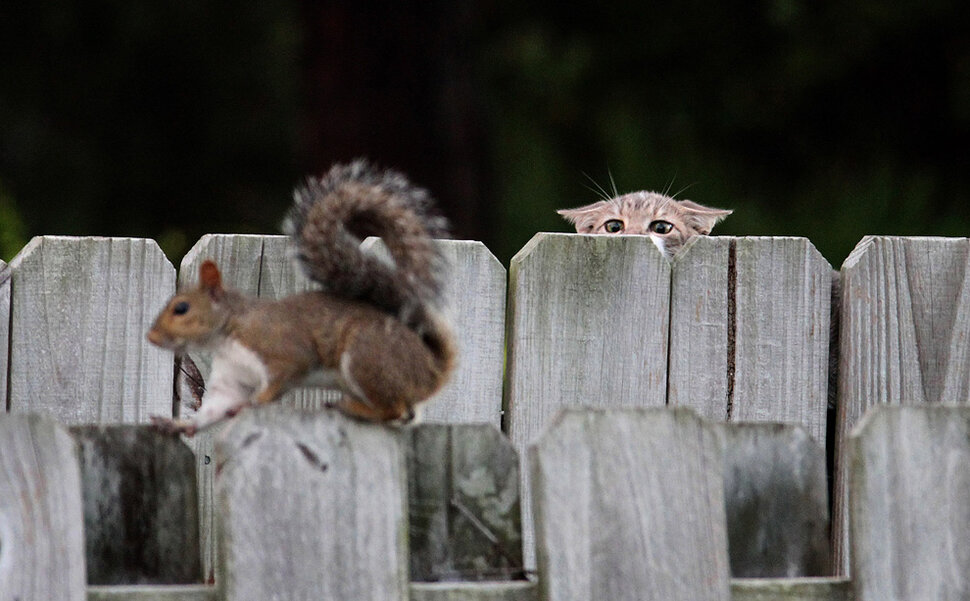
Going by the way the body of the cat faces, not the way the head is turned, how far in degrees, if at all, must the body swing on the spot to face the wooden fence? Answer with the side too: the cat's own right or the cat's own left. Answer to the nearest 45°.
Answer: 0° — it already faces it

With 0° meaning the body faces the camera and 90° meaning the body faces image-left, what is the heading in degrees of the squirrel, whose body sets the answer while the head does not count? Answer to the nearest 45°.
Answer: approximately 90°

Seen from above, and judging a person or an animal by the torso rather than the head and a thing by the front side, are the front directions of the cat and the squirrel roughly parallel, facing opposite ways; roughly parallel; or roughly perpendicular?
roughly perpendicular

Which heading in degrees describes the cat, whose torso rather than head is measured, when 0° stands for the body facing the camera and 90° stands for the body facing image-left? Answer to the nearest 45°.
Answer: approximately 0°

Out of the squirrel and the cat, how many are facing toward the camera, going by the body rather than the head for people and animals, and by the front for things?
1

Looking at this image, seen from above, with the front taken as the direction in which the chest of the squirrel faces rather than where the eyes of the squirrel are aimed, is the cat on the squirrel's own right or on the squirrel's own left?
on the squirrel's own right
